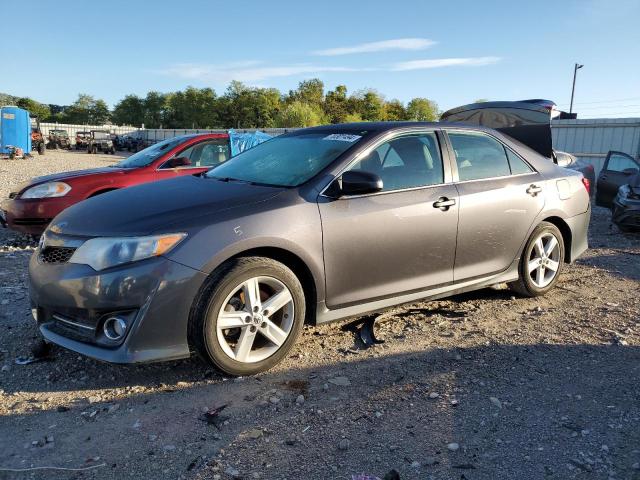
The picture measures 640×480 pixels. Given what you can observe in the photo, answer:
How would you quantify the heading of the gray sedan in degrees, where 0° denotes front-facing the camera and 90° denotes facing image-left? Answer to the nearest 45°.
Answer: approximately 45°

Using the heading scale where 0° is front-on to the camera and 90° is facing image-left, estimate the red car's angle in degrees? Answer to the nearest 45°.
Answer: approximately 45°

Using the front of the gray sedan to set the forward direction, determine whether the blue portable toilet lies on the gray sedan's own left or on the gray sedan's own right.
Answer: on the gray sedan's own right

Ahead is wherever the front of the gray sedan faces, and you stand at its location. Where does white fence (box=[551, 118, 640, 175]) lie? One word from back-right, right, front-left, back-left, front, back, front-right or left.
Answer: back

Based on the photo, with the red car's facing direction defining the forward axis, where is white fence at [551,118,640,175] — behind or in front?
behind

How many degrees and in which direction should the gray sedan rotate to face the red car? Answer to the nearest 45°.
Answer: approximately 90° to its right
